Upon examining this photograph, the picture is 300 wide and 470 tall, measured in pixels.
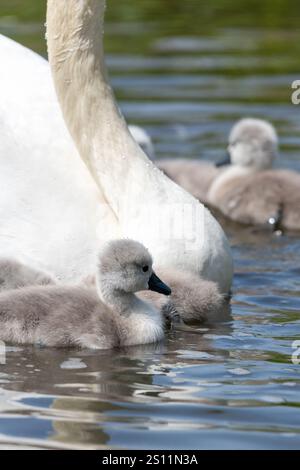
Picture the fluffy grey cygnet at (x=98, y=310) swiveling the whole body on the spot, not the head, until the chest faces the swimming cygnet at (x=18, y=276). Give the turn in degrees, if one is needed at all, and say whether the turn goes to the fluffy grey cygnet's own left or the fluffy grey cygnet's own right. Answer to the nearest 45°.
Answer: approximately 135° to the fluffy grey cygnet's own left

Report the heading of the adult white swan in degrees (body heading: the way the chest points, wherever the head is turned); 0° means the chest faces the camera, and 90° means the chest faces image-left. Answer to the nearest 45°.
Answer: approximately 270°

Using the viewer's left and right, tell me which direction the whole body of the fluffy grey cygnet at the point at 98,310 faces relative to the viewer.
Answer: facing to the right of the viewer

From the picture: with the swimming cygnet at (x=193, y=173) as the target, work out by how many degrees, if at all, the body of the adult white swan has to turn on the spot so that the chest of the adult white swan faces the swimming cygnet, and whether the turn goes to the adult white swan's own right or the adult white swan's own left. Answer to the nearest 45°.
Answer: approximately 90° to the adult white swan's own left
